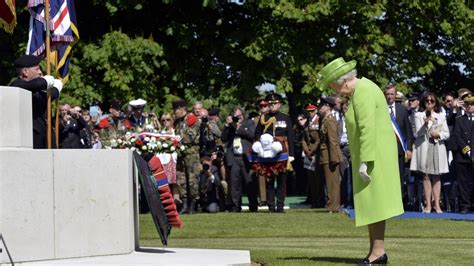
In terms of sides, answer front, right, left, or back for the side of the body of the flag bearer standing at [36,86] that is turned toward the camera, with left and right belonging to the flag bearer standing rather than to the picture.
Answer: right

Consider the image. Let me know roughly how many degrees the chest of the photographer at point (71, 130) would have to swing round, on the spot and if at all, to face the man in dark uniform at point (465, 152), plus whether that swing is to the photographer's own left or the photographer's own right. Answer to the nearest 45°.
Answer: approximately 90° to the photographer's own left

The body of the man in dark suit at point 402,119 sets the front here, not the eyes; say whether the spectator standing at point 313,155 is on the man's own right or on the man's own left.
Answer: on the man's own right

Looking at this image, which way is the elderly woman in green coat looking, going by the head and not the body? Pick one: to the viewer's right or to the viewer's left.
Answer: to the viewer's left
